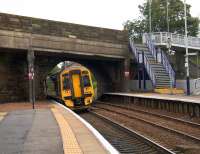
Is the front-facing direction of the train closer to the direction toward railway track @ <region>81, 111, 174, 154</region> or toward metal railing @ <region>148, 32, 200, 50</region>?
the railway track

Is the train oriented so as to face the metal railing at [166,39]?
no

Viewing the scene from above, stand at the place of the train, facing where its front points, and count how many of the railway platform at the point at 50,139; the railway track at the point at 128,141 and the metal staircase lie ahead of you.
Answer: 2

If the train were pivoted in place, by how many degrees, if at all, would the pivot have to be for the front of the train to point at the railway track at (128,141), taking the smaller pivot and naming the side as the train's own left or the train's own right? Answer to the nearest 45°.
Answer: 0° — it already faces it

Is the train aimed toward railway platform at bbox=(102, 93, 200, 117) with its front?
no

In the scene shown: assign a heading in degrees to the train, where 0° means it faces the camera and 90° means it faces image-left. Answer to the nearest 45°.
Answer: approximately 0°

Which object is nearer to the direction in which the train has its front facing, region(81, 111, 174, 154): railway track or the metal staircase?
the railway track

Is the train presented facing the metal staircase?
no

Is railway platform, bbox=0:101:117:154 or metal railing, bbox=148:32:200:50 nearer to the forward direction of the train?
the railway platform

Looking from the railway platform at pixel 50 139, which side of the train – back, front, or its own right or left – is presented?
front
